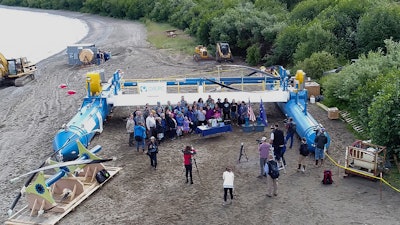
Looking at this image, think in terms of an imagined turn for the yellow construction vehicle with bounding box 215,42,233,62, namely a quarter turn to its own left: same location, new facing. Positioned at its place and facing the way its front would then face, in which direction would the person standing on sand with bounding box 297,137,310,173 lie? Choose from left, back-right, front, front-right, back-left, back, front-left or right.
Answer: right

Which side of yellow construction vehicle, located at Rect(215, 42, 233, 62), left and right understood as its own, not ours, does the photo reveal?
front

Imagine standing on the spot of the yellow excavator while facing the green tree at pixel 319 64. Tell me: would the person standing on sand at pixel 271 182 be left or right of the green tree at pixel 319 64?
right

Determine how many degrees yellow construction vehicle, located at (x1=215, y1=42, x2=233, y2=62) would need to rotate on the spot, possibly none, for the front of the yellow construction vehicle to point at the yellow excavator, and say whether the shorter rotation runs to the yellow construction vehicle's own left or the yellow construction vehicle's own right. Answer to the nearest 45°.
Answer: approximately 90° to the yellow construction vehicle's own right

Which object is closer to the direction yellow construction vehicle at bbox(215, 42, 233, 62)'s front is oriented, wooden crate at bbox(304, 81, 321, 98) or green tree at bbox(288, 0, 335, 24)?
the wooden crate

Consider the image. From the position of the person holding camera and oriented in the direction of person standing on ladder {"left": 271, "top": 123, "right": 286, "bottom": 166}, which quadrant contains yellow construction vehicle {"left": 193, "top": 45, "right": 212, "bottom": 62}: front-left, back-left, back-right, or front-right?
front-left

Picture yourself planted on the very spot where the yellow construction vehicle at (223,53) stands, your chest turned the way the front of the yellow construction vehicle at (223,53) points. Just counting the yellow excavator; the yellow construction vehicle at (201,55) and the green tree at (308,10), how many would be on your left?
1

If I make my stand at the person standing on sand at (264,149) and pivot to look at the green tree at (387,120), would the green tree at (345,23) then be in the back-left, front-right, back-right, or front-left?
front-left

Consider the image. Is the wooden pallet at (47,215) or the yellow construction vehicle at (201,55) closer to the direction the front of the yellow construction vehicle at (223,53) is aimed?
the wooden pallet

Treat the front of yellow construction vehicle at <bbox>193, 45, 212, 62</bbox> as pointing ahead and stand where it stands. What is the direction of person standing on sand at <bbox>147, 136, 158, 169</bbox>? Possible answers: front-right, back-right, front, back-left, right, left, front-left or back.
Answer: front-right

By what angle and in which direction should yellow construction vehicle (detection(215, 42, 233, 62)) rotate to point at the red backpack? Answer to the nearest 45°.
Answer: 0° — it already faces it

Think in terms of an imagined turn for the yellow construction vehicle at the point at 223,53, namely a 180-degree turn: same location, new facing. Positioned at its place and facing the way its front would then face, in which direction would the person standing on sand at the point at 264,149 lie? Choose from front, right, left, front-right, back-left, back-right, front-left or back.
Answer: back

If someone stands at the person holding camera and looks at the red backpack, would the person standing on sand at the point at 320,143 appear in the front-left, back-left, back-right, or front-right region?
front-left

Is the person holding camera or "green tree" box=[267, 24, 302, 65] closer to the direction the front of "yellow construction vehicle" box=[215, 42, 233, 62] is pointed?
the person holding camera
